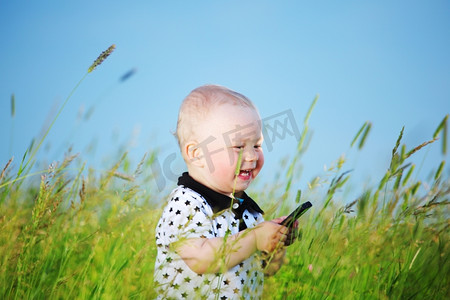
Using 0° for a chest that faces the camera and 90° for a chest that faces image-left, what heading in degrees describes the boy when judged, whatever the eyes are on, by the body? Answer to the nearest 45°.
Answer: approximately 315°
